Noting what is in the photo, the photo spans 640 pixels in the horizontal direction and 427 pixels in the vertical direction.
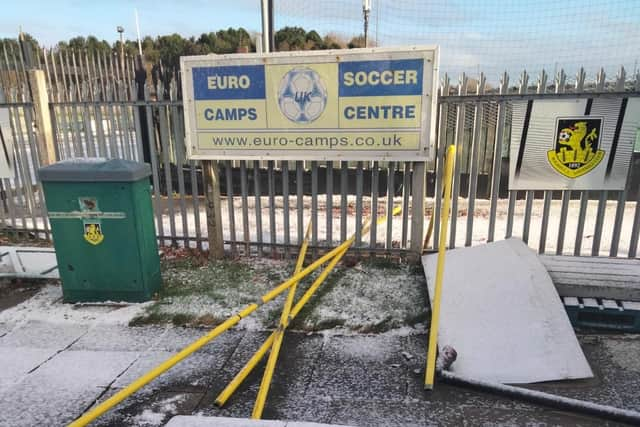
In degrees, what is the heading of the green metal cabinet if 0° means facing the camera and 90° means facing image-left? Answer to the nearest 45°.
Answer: approximately 0°

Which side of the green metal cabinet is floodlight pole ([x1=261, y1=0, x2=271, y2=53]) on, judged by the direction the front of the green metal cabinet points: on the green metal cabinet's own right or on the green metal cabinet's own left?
on the green metal cabinet's own left

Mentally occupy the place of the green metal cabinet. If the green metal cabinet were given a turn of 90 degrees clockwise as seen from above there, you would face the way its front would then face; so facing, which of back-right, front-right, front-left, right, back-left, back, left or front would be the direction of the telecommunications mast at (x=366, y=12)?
back-right

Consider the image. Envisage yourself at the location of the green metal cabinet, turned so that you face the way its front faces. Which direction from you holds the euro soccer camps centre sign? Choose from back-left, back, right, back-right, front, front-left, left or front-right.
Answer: left
